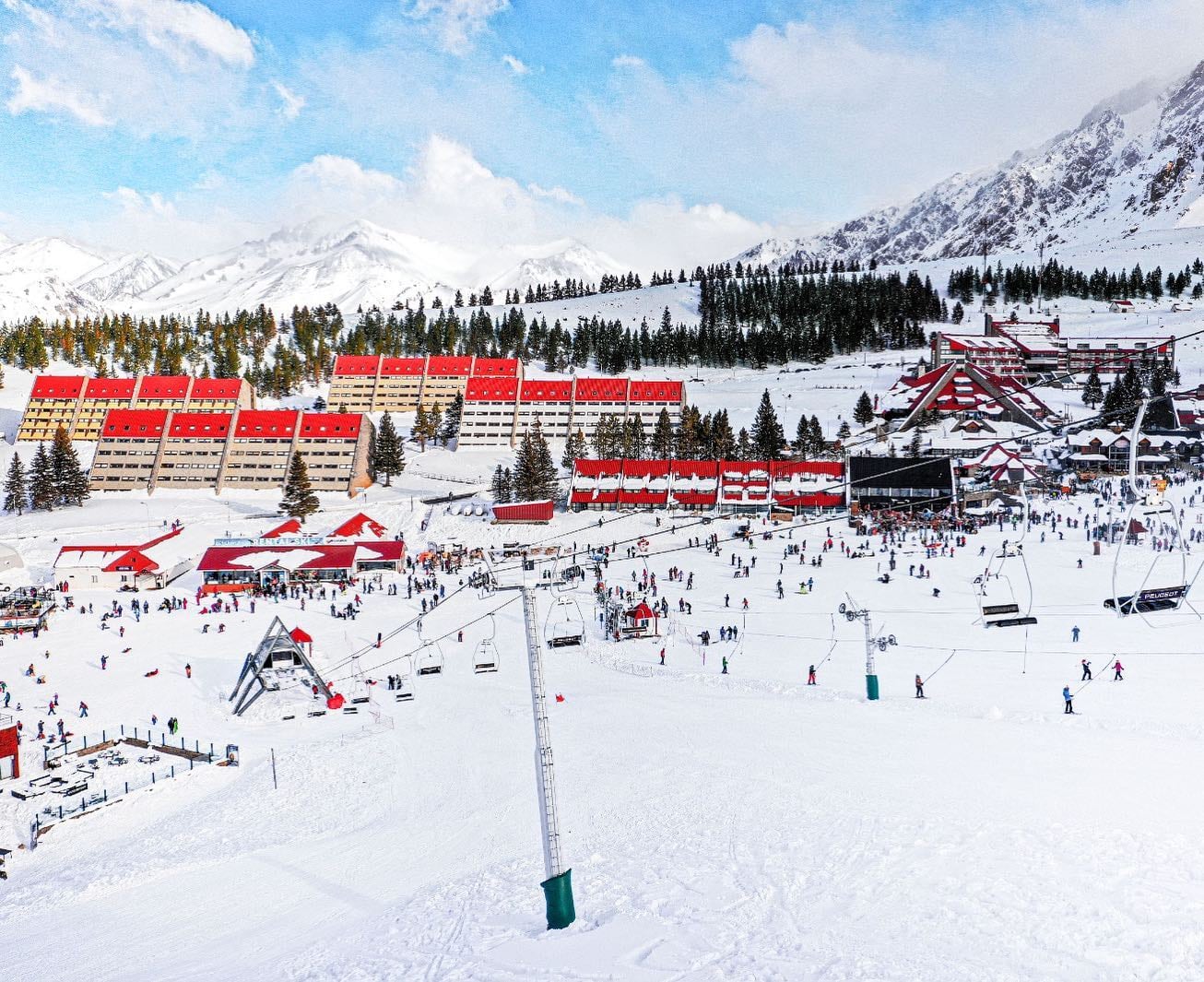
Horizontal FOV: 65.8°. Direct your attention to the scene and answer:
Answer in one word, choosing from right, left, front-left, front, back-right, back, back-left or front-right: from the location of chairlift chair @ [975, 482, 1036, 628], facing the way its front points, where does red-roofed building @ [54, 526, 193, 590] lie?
back-right

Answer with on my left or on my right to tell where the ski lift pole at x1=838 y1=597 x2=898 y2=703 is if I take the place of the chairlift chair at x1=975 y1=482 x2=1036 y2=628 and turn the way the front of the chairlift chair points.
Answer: on my right

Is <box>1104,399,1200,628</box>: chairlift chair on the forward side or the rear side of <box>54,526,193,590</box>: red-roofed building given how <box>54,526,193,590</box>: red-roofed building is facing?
on the forward side

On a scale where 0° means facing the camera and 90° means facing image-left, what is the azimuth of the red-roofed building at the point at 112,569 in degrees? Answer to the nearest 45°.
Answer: approximately 0°

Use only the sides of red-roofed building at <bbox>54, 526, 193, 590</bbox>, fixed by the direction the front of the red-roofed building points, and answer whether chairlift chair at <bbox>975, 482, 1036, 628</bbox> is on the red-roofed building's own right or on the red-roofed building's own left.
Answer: on the red-roofed building's own left

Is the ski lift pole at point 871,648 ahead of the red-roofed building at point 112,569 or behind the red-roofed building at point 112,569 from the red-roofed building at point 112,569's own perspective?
ahead

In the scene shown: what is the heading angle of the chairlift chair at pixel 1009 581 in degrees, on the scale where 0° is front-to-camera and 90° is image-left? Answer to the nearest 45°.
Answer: approximately 315°

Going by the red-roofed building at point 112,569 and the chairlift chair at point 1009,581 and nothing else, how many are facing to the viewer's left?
0
